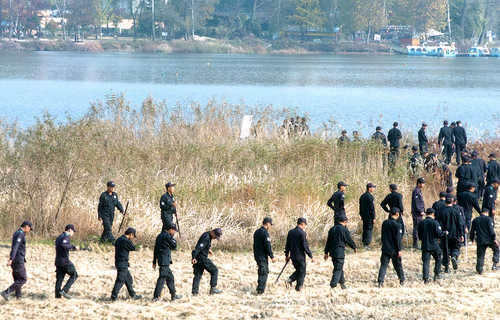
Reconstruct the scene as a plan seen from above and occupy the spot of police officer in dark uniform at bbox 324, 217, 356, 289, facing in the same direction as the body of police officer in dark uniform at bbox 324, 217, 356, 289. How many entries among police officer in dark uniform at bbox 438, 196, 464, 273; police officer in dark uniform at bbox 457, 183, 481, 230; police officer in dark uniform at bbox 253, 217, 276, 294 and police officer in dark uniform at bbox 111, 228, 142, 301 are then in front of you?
2

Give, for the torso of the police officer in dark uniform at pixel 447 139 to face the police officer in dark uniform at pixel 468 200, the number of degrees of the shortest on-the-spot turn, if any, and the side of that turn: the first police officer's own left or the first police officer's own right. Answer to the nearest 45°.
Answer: approximately 180°

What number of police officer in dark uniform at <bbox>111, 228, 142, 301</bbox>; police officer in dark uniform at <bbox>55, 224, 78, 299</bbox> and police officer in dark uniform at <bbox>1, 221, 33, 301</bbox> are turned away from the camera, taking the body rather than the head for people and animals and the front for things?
0
